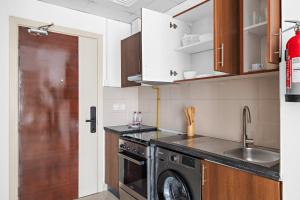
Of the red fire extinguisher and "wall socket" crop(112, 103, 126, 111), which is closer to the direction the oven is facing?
the red fire extinguisher

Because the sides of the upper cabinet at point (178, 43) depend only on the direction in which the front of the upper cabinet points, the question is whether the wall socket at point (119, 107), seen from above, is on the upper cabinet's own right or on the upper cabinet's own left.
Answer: on the upper cabinet's own right

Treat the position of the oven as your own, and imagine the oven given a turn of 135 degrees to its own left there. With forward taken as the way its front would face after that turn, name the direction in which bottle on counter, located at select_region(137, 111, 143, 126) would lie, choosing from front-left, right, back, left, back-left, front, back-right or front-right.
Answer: left

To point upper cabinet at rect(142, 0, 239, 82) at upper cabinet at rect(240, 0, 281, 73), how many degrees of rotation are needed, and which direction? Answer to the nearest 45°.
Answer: approximately 90° to its left

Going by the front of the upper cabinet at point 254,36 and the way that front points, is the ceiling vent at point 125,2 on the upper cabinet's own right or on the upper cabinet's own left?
on the upper cabinet's own right

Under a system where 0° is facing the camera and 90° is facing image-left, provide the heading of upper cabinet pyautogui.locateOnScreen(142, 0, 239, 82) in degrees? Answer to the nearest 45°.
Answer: approximately 45°
